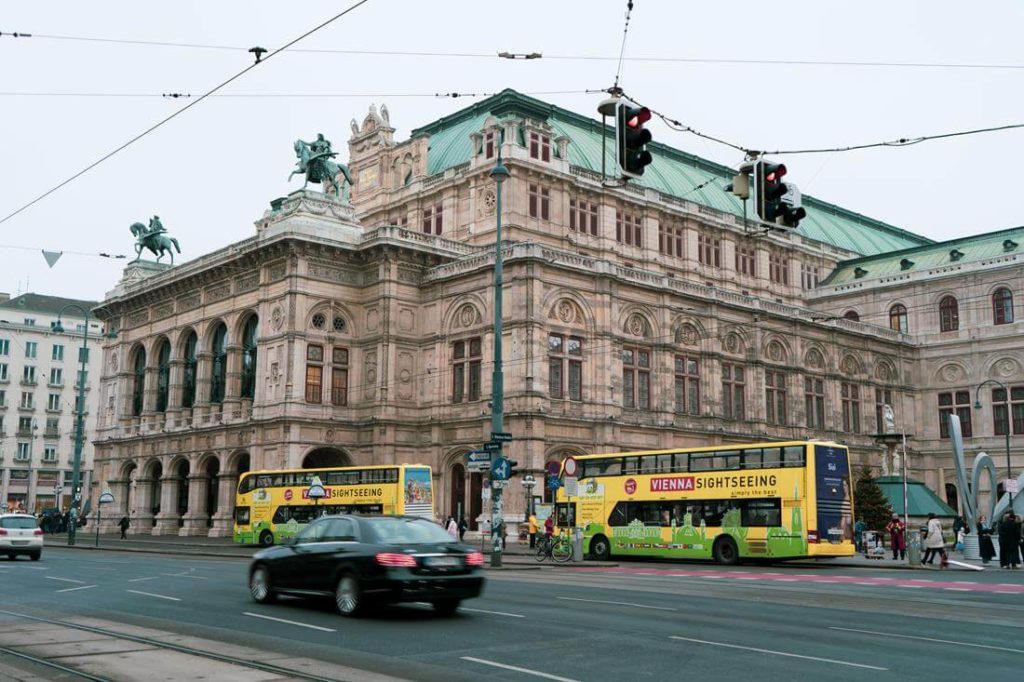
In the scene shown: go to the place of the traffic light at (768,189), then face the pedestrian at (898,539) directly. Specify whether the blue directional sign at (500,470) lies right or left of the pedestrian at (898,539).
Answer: left

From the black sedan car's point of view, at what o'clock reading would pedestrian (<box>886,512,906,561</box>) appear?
The pedestrian is roughly at 3 o'clock from the black sedan car.

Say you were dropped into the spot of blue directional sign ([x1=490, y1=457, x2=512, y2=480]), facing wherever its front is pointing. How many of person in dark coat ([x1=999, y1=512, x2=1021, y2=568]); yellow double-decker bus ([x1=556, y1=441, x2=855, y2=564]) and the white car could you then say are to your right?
1

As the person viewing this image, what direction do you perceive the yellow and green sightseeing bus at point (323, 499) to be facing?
facing away from the viewer and to the left of the viewer

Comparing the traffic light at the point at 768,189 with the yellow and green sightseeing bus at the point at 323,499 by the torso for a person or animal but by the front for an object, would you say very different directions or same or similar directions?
very different directions

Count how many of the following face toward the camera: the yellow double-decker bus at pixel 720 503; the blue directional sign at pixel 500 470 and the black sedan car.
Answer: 1

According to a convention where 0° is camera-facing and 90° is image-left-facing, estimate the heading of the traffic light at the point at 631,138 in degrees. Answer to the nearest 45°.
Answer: approximately 315°

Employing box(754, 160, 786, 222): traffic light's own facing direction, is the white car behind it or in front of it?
behind

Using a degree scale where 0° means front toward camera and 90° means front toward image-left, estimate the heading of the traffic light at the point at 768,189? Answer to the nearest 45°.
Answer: approximately 315°

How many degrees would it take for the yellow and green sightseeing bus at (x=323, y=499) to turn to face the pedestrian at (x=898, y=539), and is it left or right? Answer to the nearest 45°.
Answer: approximately 135° to its right

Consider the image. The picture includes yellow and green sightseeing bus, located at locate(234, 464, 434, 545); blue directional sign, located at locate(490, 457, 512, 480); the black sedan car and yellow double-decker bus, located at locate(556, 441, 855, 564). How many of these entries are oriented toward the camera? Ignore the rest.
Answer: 1

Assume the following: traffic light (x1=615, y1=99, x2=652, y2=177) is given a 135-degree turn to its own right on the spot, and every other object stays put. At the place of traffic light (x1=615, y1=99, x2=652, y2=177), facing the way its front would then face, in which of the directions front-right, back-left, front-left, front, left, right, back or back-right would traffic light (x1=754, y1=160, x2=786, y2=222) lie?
back-right

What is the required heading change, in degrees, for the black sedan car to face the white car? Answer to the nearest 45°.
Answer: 0° — it already faces it

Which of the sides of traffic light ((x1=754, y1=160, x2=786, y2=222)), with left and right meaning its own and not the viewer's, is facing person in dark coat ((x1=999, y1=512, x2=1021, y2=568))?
left

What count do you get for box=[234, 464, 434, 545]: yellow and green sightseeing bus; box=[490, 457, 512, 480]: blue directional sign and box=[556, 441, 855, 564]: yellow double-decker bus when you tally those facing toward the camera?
1
